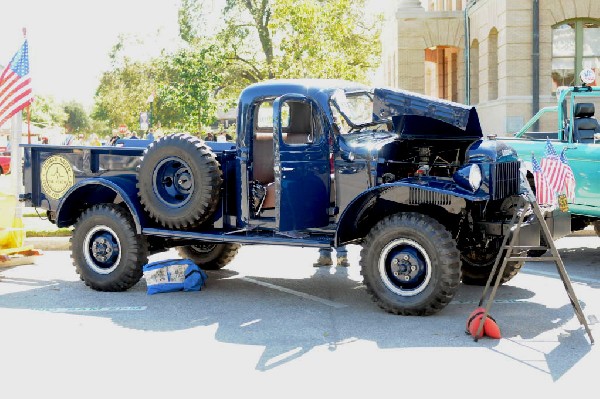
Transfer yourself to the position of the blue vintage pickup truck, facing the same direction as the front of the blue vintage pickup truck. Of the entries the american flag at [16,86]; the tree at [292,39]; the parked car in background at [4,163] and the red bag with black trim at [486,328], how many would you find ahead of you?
1

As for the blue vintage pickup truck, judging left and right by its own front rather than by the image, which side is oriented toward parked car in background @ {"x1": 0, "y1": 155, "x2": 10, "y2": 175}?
back

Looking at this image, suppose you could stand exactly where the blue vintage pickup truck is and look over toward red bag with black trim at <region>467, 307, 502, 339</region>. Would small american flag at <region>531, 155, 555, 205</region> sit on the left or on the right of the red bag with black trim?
left

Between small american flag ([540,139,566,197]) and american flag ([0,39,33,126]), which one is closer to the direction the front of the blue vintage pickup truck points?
the small american flag

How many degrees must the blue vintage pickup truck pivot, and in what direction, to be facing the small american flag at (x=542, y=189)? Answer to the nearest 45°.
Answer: approximately 45° to its left

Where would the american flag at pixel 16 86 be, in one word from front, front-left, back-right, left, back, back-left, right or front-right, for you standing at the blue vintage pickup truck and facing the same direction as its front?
back

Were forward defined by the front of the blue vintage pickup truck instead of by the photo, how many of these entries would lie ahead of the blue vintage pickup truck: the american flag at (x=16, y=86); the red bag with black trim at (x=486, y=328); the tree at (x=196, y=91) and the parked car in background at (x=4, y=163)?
1

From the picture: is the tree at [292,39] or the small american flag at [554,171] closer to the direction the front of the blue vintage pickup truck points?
the small american flag

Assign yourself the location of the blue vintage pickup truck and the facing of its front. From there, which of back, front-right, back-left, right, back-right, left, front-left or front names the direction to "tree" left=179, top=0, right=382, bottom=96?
back-left

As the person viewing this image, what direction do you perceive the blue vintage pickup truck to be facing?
facing the viewer and to the right of the viewer

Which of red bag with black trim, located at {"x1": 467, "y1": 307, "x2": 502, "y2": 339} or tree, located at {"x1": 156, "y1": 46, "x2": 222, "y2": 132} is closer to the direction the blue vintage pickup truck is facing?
the red bag with black trim
